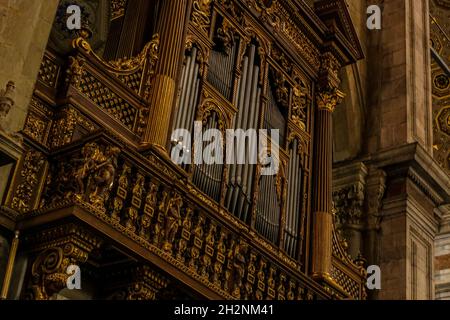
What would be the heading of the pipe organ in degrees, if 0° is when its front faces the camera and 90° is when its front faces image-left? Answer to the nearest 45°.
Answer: approximately 315°
